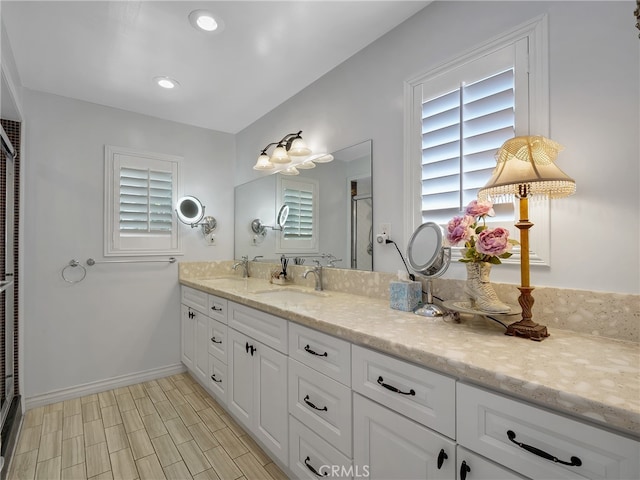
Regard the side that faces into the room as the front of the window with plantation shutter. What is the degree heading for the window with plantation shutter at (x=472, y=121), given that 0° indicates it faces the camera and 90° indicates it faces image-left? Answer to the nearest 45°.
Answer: approximately 45°

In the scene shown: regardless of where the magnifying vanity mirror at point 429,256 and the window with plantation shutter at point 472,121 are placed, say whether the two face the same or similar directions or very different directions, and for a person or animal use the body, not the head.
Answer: same or similar directions

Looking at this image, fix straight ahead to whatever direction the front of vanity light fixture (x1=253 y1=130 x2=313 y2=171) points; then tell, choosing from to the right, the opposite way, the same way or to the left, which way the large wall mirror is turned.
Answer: the same way

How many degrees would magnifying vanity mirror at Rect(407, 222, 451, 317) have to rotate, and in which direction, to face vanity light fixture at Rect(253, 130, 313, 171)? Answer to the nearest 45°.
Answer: approximately 90° to its right

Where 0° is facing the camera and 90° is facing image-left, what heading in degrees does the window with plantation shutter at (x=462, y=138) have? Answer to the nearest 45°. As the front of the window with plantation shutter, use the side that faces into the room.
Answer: approximately 45°

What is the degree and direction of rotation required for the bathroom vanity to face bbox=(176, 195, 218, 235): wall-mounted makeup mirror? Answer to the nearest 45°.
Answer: approximately 90° to its right

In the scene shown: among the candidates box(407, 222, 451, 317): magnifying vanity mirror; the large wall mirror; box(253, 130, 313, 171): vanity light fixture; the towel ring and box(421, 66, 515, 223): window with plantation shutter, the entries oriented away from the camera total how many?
0

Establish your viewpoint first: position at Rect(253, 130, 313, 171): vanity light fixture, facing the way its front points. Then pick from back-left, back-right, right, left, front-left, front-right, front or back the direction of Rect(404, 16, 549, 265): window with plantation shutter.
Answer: left

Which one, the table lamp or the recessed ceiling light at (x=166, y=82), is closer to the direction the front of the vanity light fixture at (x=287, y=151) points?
the recessed ceiling light

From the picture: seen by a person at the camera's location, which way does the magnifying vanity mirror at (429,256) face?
facing the viewer and to the left of the viewer

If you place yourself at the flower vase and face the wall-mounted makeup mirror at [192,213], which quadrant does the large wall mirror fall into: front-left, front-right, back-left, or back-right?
front-right

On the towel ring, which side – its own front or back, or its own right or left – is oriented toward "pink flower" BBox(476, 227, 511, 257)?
front

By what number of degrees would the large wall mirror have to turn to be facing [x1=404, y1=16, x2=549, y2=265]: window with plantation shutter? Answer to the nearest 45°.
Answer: approximately 90° to its left

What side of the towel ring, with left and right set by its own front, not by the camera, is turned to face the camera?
front

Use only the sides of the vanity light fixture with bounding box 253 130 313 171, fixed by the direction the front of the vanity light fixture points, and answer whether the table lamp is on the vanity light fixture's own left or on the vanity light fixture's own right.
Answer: on the vanity light fixture's own left

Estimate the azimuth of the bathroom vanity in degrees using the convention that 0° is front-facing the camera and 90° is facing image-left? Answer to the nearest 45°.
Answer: approximately 45°

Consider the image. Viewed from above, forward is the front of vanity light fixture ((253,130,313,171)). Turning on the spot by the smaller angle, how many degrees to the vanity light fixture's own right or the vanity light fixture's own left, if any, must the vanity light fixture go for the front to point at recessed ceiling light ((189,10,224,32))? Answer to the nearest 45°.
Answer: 0° — it already faces it
